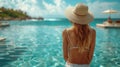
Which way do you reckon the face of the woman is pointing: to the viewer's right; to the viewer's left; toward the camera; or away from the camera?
away from the camera

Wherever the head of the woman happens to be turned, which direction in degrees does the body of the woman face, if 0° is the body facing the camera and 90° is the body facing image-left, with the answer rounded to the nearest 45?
approximately 180°
